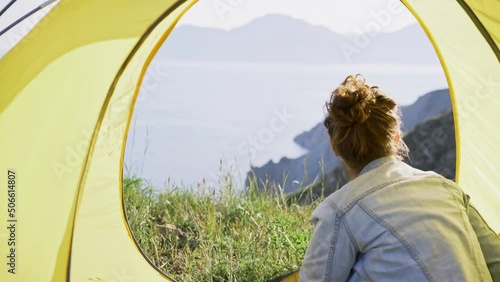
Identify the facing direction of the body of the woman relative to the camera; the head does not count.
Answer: away from the camera

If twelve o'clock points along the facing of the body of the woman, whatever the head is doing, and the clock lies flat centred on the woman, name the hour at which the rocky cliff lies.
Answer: The rocky cliff is roughly at 12 o'clock from the woman.

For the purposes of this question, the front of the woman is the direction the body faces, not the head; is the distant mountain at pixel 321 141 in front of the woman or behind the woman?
in front
